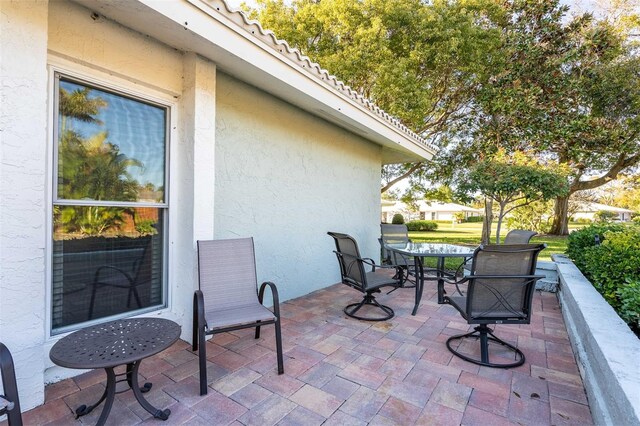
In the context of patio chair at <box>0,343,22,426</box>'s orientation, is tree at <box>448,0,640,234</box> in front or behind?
in front

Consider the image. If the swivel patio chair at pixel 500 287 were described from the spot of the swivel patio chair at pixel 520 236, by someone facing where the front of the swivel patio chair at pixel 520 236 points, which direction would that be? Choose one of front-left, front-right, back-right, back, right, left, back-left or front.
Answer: front-left

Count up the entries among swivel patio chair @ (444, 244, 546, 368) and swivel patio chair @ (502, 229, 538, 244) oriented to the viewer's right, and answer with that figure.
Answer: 0

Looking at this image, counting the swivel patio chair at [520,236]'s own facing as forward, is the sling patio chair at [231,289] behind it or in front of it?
in front

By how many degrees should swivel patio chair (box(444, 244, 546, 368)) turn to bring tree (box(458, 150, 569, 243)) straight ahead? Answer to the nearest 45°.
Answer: approximately 45° to its right

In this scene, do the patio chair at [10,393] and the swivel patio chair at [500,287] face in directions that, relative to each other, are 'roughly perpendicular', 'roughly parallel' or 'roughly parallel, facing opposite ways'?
roughly perpendicular

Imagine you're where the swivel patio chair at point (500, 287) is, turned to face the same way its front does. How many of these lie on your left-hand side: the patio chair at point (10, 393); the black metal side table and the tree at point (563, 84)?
2

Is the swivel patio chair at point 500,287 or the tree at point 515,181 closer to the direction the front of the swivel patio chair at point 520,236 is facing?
the swivel patio chair

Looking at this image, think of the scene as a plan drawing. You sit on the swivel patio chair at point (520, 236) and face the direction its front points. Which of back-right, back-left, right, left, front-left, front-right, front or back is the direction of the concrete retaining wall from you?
front-left

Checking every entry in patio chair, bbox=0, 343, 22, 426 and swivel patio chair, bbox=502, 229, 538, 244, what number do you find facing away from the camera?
0

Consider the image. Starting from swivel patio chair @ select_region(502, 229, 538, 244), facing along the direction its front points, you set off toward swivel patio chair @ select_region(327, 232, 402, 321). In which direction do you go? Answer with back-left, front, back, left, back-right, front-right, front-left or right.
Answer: front

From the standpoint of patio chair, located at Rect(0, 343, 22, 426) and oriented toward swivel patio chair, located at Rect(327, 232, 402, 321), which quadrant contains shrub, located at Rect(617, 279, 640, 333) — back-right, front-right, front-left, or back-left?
front-right

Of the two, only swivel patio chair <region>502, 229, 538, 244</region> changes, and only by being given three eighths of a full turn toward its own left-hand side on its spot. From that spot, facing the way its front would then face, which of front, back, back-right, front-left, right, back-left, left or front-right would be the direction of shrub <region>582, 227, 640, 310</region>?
front-right

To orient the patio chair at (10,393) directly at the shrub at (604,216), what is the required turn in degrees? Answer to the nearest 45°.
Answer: approximately 45° to its left

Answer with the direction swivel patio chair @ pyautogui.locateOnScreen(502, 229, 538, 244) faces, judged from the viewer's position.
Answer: facing the viewer and to the left of the viewer

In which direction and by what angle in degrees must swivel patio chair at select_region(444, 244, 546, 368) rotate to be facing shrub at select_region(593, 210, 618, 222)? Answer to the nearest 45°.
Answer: approximately 45° to its right

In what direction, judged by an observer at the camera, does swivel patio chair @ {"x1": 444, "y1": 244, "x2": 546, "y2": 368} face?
facing away from the viewer and to the left of the viewer

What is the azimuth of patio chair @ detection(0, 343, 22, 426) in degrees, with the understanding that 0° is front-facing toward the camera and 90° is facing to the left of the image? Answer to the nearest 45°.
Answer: approximately 315°
